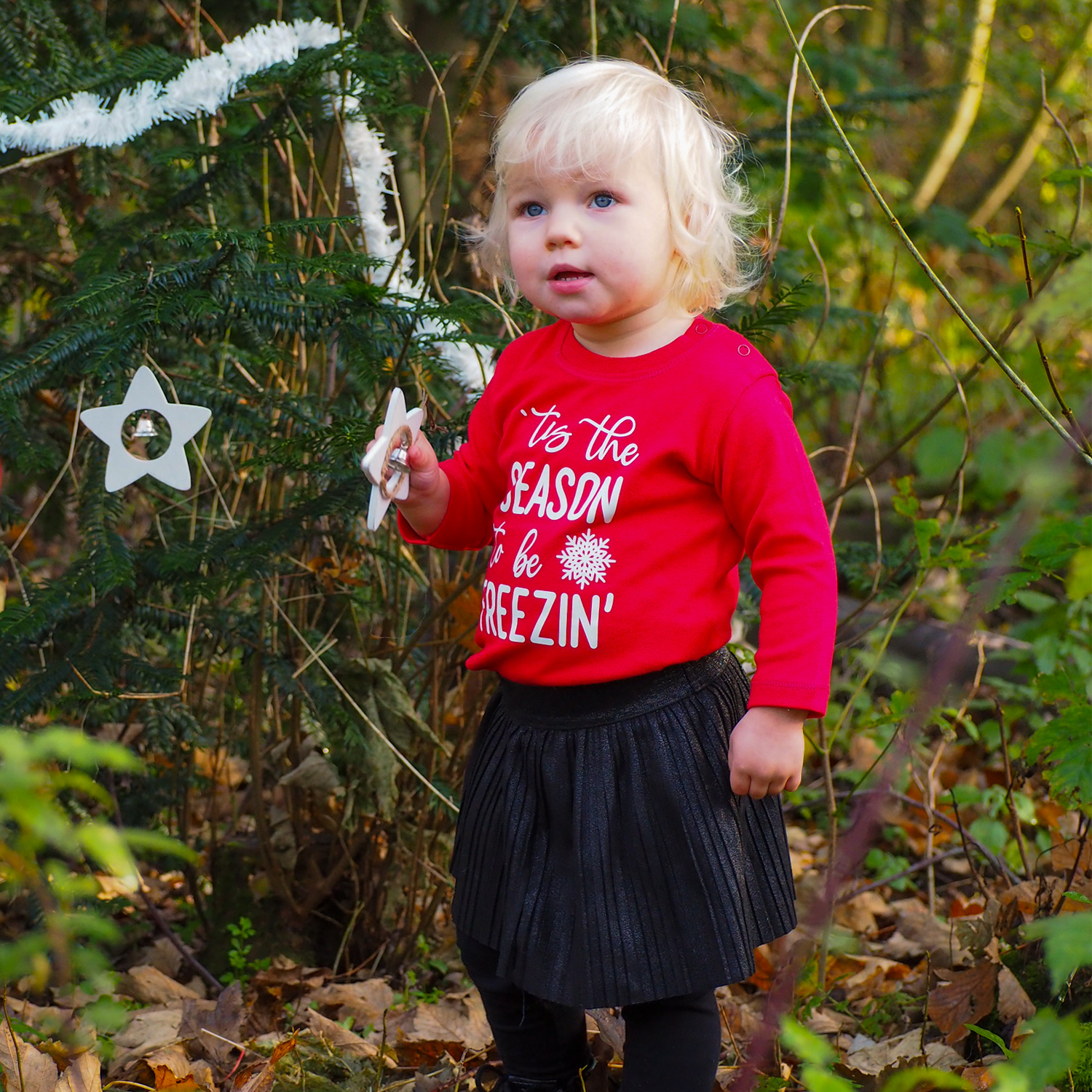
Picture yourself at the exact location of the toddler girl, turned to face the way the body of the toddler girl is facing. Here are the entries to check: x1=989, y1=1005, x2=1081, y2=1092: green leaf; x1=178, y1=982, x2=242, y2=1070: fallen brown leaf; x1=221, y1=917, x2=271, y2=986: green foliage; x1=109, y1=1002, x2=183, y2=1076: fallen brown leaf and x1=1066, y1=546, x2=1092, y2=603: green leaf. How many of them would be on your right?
3

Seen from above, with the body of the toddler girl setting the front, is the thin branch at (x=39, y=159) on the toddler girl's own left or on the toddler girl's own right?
on the toddler girl's own right

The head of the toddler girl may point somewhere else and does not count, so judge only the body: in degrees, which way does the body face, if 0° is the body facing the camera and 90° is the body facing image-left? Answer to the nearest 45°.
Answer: approximately 45°

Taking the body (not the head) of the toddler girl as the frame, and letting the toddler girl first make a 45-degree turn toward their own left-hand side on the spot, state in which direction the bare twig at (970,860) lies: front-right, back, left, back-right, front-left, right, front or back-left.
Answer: back-left

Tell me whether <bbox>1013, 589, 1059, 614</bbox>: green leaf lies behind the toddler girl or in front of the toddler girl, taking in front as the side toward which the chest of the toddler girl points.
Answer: behind

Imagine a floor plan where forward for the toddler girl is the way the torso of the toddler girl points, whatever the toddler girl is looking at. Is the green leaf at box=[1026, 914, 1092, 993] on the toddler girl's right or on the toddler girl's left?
on the toddler girl's left

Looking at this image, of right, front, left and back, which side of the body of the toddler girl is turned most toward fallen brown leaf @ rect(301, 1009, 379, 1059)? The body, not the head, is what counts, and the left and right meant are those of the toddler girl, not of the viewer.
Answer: right
